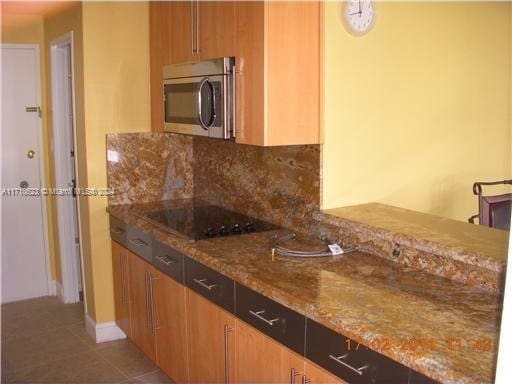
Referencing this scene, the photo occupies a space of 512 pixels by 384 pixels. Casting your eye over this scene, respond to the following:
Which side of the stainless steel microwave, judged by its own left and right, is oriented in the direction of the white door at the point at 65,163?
right

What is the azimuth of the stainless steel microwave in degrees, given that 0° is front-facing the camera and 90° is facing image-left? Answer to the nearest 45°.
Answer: approximately 45°

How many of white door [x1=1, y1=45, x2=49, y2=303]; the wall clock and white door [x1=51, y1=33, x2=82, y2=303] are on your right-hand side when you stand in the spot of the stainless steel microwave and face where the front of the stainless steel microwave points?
2

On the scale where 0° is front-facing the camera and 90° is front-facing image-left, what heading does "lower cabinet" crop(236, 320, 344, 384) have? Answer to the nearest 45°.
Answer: approximately 45°

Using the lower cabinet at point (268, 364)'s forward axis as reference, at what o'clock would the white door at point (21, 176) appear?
The white door is roughly at 3 o'clock from the lower cabinet.

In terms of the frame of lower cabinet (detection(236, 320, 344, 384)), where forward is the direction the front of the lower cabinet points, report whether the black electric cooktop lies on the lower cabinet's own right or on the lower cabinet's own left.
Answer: on the lower cabinet's own right

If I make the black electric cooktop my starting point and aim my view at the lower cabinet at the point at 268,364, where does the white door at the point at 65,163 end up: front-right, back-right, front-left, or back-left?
back-right

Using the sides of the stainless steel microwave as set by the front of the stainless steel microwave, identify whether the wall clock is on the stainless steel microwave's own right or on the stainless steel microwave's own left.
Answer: on the stainless steel microwave's own left
